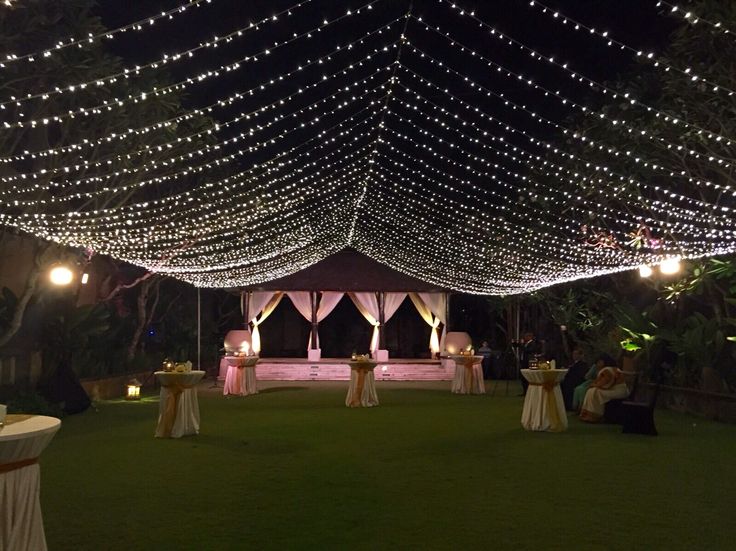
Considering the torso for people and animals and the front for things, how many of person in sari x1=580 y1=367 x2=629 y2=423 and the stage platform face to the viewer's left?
1

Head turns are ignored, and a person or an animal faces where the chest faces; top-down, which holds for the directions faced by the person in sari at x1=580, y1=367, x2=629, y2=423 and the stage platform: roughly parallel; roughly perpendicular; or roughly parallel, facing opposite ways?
roughly perpendicular

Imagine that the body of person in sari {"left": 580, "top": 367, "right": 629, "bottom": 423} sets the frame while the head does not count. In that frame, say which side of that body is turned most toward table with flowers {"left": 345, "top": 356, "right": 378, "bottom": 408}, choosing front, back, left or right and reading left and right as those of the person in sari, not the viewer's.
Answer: front

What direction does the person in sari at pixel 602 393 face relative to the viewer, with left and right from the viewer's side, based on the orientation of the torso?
facing to the left of the viewer

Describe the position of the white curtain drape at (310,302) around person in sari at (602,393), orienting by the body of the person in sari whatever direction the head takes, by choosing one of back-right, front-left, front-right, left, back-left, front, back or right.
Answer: front-right

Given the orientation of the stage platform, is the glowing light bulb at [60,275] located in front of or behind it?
in front

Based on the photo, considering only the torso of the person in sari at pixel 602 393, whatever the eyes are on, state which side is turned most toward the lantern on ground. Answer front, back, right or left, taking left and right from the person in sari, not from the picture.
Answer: front

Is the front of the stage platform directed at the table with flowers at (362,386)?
yes

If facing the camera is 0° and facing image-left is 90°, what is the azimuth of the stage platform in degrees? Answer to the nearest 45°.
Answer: approximately 0°

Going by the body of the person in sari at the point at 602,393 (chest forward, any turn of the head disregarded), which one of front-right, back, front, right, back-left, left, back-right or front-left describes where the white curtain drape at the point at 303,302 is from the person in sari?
front-right
